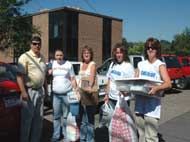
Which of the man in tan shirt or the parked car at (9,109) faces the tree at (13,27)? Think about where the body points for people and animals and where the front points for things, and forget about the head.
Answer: the parked car

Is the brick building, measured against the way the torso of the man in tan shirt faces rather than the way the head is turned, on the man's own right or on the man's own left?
on the man's own left

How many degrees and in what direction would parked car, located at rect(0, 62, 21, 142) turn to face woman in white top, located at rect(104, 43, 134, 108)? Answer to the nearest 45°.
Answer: approximately 90° to its right

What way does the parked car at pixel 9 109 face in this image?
away from the camera

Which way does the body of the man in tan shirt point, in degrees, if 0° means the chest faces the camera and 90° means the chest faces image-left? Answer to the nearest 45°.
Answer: approximately 315°

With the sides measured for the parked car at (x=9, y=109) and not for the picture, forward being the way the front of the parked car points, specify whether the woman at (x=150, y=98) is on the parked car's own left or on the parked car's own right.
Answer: on the parked car's own right

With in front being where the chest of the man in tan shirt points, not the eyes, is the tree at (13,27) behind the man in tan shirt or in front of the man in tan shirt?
behind

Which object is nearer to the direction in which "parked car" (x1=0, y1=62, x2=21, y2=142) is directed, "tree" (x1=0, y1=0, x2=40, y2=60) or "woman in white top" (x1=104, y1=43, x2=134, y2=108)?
the tree

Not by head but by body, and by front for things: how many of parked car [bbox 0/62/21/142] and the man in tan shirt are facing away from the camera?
1

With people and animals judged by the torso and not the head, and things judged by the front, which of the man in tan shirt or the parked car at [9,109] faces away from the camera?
the parked car
